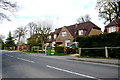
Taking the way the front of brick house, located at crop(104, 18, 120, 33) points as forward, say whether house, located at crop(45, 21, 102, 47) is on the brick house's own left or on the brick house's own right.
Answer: on the brick house's own right

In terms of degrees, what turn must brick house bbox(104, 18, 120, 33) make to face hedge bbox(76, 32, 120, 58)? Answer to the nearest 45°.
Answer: approximately 45° to its left

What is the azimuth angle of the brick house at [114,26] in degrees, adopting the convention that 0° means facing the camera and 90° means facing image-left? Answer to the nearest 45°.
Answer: approximately 45°
